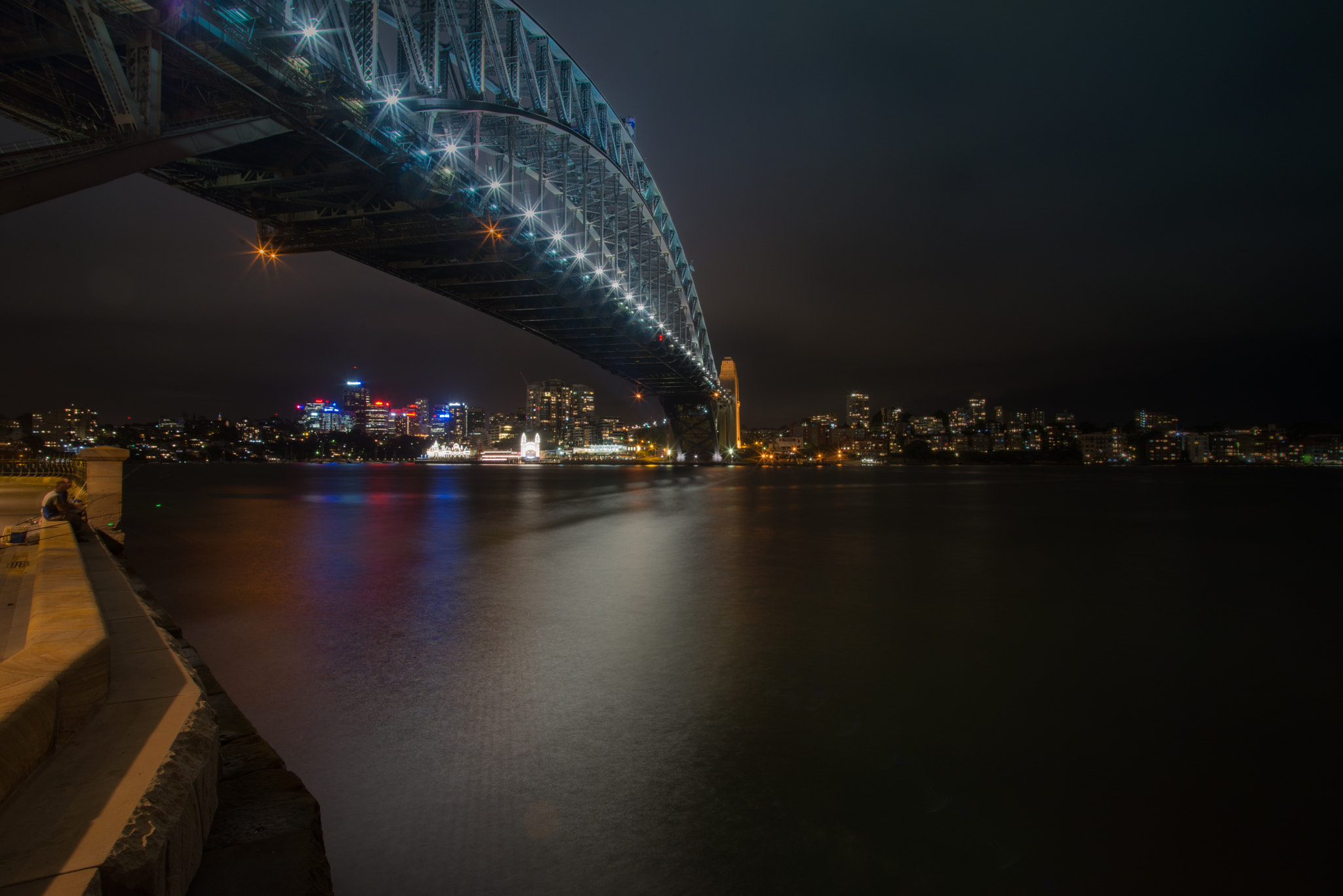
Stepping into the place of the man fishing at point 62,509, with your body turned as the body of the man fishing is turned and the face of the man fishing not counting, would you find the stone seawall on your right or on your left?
on your right

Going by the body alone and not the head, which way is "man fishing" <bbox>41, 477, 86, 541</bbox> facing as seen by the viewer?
to the viewer's right
